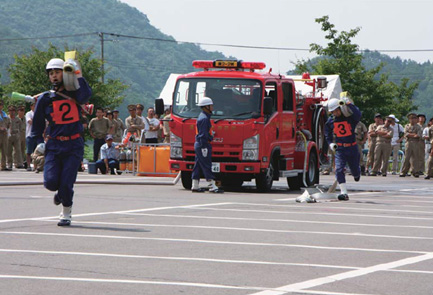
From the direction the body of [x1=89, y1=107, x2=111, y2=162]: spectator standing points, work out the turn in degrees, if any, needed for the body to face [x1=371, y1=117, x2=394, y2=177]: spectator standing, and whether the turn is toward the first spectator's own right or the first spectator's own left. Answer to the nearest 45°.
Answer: approximately 90° to the first spectator's own left

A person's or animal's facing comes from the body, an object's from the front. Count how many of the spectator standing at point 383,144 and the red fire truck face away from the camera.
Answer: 0

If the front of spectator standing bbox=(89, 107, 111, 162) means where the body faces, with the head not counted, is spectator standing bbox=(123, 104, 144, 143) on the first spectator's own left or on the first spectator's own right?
on the first spectator's own left

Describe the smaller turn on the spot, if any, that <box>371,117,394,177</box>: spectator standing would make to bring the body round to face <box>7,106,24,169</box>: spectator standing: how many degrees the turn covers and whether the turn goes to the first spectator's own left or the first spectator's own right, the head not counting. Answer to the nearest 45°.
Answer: approximately 45° to the first spectator's own right

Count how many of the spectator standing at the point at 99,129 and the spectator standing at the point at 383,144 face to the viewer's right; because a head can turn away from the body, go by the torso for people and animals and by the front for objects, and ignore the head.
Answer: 0

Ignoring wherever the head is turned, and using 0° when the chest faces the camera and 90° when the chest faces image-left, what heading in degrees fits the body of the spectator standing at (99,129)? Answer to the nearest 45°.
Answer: approximately 0°

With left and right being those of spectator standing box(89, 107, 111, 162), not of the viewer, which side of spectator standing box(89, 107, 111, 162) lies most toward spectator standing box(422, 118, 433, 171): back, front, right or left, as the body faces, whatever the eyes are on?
left

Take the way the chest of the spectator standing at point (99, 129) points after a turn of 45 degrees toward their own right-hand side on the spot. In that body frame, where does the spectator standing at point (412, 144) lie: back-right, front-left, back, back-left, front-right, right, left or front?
back-left
